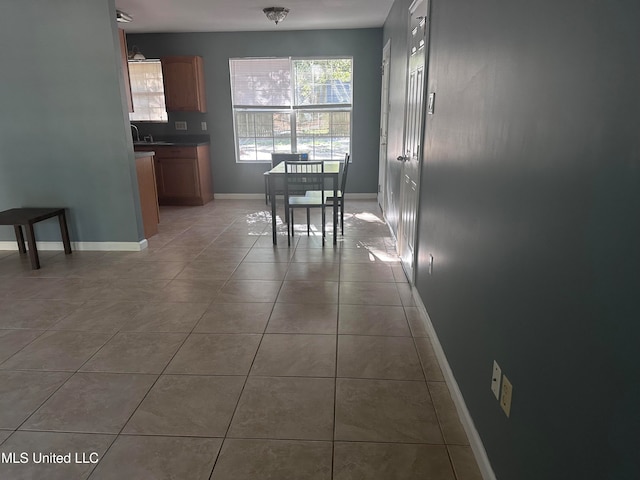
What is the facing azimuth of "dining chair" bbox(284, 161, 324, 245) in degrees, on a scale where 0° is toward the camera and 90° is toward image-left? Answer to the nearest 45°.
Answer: approximately 180°

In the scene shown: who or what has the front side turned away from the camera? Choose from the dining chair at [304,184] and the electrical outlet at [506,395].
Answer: the dining chair

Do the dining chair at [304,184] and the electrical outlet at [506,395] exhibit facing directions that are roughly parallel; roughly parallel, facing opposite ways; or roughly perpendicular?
roughly perpendicular

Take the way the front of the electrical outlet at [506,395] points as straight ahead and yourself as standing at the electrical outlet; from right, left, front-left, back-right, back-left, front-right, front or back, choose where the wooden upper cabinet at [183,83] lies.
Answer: right

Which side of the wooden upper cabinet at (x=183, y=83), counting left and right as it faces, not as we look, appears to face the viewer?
front

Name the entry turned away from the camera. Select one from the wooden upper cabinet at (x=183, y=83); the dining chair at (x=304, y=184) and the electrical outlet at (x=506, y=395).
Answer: the dining chair

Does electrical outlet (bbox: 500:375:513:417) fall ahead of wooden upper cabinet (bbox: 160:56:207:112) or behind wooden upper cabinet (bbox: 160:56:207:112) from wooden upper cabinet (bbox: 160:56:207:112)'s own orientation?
ahead

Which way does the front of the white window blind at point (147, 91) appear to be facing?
toward the camera

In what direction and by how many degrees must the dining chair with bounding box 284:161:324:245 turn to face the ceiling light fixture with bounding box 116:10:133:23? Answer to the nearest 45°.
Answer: approximately 45° to its left

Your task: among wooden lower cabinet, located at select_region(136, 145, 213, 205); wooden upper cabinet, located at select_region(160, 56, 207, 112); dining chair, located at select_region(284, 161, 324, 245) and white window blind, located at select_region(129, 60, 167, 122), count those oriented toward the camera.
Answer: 3

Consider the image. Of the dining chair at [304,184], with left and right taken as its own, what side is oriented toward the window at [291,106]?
front

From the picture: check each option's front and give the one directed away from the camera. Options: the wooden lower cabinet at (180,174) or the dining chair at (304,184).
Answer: the dining chair

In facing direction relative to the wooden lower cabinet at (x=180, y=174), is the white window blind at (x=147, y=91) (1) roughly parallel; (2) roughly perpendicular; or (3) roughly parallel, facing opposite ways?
roughly parallel

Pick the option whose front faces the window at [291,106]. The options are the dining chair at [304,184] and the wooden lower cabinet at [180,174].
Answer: the dining chair

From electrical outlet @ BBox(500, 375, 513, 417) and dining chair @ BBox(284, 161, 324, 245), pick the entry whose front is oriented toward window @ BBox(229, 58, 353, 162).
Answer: the dining chair
